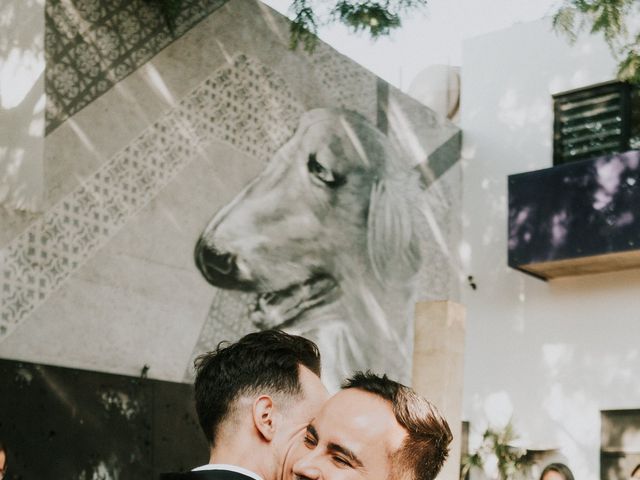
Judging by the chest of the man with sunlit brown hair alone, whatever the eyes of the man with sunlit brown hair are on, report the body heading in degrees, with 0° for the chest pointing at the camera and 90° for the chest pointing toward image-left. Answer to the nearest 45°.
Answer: approximately 45°

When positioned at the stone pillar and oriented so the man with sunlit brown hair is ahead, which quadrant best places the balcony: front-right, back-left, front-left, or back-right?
back-left

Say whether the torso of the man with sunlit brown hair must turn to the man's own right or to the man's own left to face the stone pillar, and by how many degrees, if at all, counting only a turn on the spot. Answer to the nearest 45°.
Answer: approximately 135° to the man's own right

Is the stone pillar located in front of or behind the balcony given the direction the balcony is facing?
in front

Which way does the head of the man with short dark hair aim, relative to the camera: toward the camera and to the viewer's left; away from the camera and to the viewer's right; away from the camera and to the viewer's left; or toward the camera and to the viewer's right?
away from the camera and to the viewer's right

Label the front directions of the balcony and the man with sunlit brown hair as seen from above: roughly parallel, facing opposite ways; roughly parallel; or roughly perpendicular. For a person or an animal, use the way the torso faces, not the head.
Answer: roughly parallel

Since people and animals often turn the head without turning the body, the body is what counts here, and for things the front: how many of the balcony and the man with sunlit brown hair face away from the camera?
0

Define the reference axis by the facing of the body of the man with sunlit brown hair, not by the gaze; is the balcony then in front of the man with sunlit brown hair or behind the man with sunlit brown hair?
behind

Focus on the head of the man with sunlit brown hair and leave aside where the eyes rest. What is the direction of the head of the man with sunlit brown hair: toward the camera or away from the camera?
toward the camera

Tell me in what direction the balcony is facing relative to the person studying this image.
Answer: facing the viewer and to the left of the viewer
